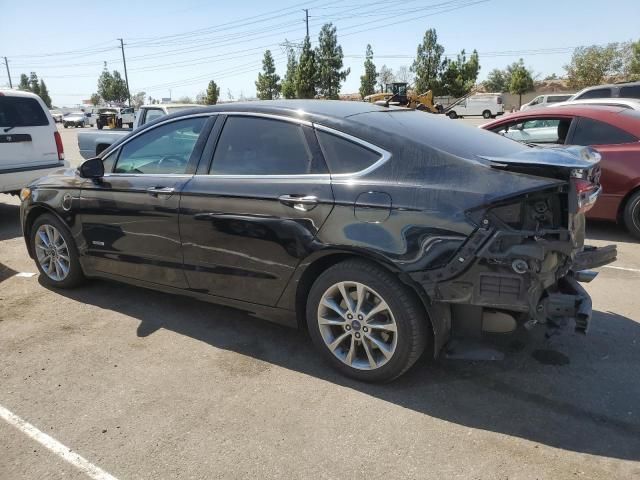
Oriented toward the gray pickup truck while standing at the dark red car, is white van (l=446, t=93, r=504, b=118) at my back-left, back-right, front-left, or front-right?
front-right

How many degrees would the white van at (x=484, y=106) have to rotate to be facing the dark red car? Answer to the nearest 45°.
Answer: approximately 90° to its left

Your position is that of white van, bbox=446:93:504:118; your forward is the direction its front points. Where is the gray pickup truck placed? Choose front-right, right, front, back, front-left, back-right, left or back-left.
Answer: left

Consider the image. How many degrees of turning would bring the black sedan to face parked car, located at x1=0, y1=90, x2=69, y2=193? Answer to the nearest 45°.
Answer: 0° — it already faces it

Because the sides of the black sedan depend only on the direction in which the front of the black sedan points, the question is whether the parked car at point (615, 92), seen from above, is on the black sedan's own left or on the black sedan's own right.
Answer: on the black sedan's own right

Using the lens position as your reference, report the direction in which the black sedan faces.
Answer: facing away from the viewer and to the left of the viewer

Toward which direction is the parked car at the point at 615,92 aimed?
to the viewer's left

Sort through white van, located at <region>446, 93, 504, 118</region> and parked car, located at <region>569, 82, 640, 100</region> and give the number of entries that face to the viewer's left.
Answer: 2

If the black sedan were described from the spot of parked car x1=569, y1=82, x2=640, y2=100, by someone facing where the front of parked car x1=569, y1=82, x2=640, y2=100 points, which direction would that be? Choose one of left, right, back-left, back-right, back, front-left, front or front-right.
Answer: left

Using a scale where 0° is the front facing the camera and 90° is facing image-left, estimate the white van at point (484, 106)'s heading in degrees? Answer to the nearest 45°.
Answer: approximately 90°

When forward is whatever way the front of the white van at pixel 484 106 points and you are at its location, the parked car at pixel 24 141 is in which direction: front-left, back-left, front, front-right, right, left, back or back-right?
left

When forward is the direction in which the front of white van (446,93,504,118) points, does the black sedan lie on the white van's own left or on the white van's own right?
on the white van's own left

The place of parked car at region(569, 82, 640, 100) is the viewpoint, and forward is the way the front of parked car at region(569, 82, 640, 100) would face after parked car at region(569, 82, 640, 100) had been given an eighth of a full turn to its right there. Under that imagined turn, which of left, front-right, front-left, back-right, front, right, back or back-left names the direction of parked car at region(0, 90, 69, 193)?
left
